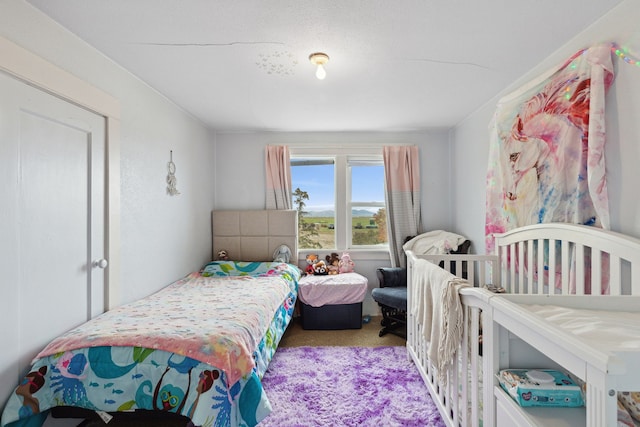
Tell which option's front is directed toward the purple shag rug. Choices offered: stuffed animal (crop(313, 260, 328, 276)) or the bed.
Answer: the stuffed animal

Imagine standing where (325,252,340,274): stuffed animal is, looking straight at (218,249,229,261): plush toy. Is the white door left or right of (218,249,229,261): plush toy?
left

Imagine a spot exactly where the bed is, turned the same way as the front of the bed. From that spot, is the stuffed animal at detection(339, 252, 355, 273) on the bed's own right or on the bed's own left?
on the bed's own left

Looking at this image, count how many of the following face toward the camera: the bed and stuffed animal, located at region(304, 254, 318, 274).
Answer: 2

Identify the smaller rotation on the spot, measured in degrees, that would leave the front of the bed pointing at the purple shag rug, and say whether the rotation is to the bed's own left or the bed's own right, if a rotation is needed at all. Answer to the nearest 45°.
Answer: approximately 90° to the bed's own left

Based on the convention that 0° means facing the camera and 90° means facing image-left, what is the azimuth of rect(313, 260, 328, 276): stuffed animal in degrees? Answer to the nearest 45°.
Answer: approximately 0°

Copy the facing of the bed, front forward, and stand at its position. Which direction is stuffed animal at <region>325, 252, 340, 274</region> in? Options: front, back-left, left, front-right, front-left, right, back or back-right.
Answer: back-left

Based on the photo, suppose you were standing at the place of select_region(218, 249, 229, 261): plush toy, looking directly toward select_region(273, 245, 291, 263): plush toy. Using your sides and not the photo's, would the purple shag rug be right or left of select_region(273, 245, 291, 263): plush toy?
right

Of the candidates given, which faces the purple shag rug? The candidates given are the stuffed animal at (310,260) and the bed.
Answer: the stuffed animal
